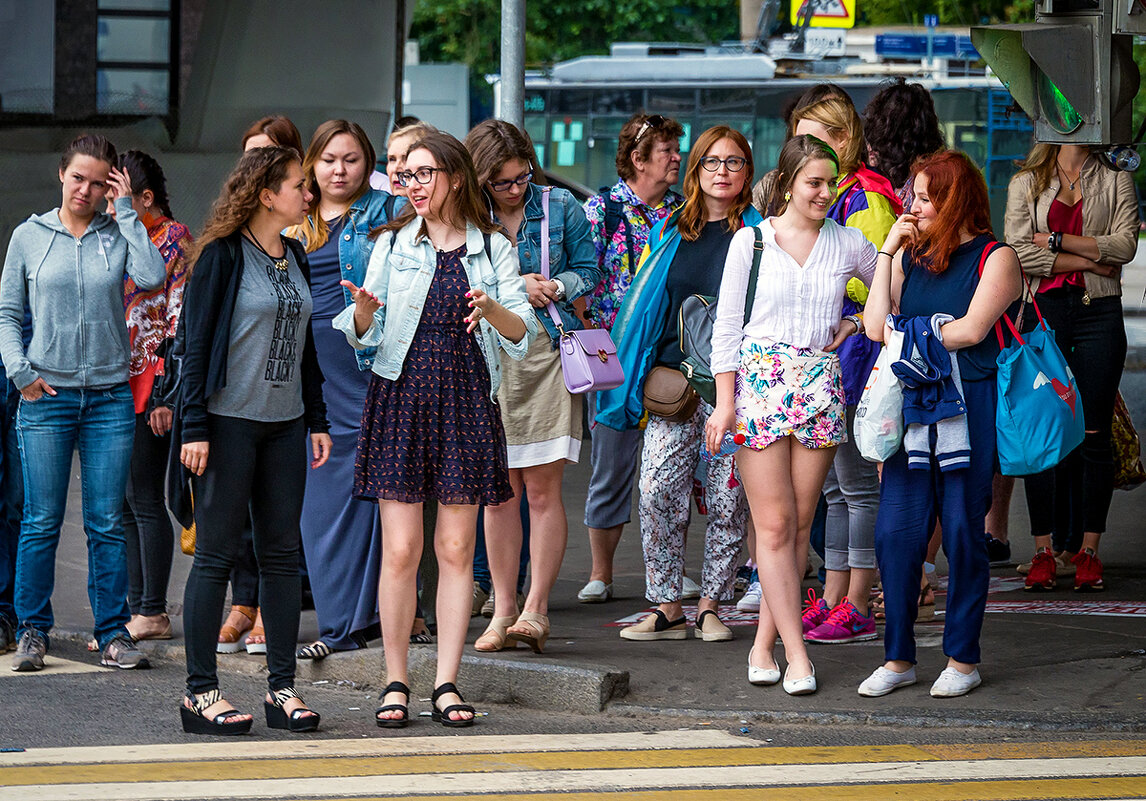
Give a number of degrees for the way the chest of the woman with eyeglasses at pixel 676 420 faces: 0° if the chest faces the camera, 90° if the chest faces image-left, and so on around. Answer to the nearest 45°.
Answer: approximately 0°

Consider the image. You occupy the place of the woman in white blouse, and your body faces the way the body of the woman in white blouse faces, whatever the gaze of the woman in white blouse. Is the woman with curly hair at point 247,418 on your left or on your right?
on your right

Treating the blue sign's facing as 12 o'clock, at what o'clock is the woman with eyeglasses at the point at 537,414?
The woman with eyeglasses is roughly at 12 o'clock from the blue sign.

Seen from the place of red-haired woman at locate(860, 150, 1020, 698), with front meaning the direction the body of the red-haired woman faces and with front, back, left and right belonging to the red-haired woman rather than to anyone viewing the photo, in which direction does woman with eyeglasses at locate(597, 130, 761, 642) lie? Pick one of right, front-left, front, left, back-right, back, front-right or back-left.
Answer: right

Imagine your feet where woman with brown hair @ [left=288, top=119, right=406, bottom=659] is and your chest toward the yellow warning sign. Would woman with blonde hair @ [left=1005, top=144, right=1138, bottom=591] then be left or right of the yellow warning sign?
right

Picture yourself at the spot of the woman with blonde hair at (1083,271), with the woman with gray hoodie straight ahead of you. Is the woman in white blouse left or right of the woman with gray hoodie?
left

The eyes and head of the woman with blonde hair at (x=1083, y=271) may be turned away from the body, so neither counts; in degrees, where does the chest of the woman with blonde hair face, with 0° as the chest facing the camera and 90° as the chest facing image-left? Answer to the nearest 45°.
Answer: approximately 0°
